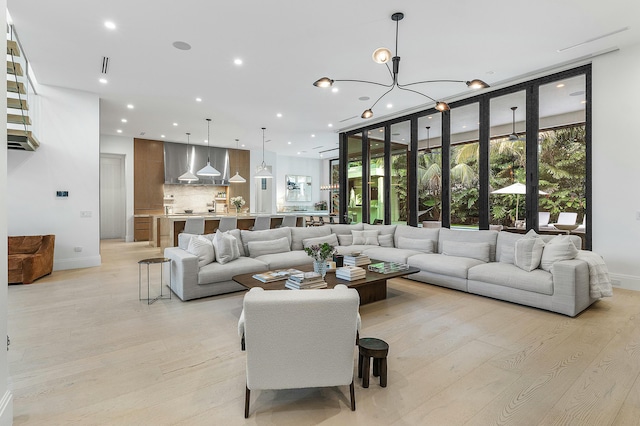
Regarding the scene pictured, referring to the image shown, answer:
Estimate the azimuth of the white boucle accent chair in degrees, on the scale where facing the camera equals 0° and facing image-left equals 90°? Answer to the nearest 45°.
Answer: approximately 180°

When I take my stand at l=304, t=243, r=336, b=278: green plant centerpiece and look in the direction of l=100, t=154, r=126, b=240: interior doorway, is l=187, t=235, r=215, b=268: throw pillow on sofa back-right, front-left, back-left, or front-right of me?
front-left

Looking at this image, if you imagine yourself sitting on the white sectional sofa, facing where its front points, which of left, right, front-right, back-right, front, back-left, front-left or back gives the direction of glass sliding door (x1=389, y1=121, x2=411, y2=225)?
back

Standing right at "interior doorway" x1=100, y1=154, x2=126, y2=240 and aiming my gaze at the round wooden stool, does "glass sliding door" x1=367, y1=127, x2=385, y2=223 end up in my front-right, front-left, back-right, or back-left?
front-left

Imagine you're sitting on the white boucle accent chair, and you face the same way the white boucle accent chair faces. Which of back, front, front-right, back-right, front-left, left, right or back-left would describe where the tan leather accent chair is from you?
front-left

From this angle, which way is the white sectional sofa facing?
toward the camera

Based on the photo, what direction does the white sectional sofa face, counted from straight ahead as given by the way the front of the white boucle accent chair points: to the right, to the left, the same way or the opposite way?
the opposite way

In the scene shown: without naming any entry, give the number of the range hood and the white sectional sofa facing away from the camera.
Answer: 0

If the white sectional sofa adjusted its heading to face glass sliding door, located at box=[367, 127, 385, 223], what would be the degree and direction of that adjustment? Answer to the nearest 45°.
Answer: approximately 180°

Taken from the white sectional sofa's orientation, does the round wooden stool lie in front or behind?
in front

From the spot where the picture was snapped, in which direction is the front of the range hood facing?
facing the viewer

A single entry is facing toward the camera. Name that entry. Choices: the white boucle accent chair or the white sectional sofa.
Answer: the white sectional sofa

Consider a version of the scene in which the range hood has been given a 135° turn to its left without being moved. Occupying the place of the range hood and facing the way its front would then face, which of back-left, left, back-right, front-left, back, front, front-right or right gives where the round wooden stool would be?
back-right

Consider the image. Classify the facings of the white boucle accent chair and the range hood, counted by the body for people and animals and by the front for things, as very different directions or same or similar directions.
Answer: very different directions

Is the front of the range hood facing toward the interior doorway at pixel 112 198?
no

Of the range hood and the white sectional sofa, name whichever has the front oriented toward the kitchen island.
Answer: the range hood

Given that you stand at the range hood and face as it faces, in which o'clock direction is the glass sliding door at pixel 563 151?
The glass sliding door is roughly at 11 o'clock from the range hood.

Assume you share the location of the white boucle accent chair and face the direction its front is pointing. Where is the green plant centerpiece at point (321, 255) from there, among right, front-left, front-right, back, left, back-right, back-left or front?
front

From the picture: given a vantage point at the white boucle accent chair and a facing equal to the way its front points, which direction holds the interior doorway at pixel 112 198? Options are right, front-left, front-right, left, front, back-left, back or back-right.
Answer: front-left
